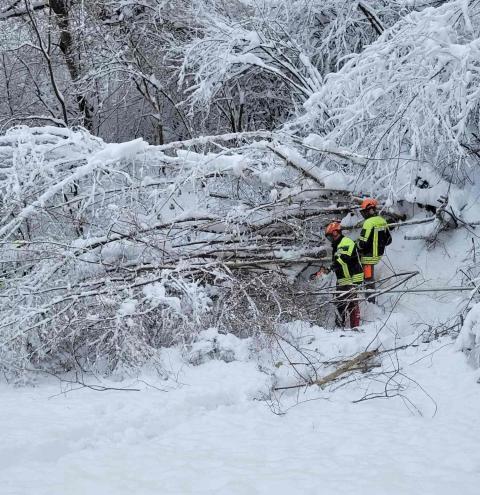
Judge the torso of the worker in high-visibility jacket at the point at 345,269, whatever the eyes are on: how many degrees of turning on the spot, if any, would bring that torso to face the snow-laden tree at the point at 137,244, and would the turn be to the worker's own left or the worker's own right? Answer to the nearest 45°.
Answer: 0° — they already face it

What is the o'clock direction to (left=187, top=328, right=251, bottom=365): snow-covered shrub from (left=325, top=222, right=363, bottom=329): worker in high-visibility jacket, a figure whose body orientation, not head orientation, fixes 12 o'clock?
The snow-covered shrub is roughly at 10 o'clock from the worker in high-visibility jacket.

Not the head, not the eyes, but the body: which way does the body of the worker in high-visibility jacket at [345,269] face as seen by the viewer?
to the viewer's left

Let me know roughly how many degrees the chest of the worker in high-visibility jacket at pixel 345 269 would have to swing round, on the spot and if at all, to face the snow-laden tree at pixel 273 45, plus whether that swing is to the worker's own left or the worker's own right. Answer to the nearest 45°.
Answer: approximately 90° to the worker's own right
